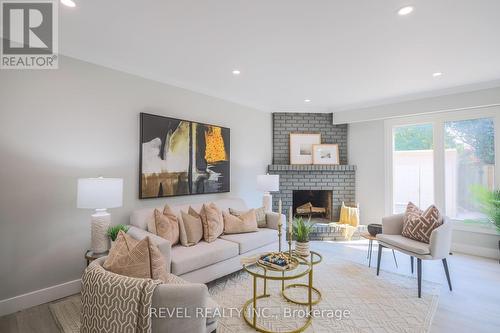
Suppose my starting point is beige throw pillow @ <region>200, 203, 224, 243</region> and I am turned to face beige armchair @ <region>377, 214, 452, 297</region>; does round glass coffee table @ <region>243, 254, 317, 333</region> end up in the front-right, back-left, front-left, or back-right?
front-right

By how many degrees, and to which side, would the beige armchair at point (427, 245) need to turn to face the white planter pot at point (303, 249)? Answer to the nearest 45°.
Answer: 0° — it already faces it

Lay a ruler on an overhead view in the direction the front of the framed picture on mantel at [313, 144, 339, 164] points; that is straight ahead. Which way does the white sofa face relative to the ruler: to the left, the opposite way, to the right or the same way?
to the left

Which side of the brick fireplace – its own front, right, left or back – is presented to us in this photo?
front

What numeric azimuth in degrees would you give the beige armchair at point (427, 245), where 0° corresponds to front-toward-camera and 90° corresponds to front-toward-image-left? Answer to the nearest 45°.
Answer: approximately 45°

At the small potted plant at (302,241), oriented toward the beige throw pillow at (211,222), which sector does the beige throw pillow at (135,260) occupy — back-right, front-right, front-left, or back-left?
front-left

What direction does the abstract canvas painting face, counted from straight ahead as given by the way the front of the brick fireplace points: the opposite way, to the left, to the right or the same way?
to the left

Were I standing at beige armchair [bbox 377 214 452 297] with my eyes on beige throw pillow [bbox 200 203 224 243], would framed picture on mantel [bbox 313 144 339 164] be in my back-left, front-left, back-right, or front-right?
front-right

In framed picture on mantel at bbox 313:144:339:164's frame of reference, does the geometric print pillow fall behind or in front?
in front

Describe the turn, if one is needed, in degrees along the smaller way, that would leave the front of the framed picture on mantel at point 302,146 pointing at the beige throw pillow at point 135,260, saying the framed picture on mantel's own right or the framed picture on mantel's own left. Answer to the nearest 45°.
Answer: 0° — it already faces it

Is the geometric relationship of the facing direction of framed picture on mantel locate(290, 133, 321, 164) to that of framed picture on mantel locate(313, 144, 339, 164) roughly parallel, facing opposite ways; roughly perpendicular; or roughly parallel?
roughly parallel

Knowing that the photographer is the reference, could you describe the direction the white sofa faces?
facing the viewer and to the right of the viewer

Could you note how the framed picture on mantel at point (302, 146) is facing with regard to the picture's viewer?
facing the viewer

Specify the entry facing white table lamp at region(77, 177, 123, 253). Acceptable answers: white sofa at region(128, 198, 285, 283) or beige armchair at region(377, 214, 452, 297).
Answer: the beige armchair

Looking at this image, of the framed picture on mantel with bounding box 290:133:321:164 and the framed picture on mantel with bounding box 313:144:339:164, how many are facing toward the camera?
2

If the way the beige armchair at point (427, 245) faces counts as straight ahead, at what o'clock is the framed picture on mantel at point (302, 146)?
The framed picture on mantel is roughly at 3 o'clock from the beige armchair.

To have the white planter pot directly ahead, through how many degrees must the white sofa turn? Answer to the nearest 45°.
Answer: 0° — it already faces it

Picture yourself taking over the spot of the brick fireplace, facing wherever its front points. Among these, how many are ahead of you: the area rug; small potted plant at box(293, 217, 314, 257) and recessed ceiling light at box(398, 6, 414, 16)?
3
